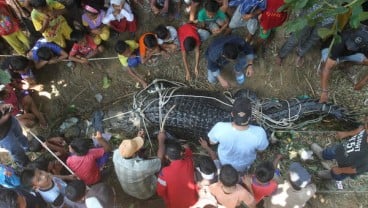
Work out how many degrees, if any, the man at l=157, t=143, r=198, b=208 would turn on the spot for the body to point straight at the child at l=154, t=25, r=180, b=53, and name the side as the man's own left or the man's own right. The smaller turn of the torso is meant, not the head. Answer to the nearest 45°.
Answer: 0° — they already face them

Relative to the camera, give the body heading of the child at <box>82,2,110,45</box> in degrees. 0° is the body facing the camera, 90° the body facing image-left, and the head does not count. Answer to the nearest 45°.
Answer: approximately 0°

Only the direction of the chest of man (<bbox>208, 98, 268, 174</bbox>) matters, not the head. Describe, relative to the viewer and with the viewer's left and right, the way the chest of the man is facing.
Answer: facing away from the viewer

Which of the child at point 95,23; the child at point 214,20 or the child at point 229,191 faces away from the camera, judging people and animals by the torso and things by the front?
the child at point 229,191

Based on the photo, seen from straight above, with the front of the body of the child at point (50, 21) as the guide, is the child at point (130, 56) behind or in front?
in front

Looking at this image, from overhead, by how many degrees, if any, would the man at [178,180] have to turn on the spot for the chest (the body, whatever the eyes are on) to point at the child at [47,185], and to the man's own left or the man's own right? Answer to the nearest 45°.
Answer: approximately 90° to the man's own left

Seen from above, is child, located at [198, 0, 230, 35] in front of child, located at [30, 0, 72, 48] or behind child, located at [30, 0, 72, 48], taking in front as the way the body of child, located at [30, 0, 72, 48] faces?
in front

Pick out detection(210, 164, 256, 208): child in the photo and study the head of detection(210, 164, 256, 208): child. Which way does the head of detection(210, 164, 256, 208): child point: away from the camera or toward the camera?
away from the camera

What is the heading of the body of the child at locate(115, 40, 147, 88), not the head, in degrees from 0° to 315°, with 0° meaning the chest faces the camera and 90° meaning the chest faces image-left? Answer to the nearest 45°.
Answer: approximately 315°

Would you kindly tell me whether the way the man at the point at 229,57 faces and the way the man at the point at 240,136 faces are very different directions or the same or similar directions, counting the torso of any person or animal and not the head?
very different directions

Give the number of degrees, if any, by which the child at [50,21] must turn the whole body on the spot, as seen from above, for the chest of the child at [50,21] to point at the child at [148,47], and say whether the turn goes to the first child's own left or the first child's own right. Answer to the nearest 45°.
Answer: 0° — they already face them

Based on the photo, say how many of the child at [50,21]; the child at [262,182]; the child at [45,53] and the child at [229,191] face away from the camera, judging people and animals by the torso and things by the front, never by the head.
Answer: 2

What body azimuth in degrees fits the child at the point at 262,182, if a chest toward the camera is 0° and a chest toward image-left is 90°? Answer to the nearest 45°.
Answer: approximately 180°

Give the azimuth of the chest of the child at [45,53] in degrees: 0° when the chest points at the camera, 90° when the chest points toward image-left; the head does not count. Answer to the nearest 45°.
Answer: approximately 0°

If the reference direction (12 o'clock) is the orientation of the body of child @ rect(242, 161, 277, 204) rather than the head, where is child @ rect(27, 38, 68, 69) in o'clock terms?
child @ rect(27, 38, 68, 69) is roughly at 10 o'clock from child @ rect(242, 161, 277, 204).
